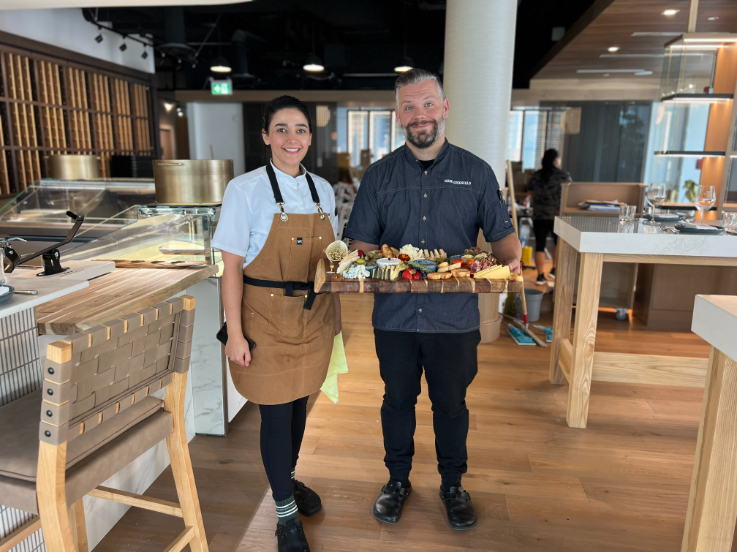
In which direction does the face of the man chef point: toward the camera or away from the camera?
toward the camera

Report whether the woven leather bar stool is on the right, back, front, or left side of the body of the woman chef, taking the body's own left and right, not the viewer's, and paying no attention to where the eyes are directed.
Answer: right

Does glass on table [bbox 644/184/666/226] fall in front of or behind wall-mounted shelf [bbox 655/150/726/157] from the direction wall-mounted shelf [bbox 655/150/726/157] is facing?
in front

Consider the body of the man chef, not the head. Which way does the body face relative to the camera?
toward the camera

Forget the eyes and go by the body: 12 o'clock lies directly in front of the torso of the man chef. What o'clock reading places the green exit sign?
The green exit sign is roughly at 5 o'clock from the man chef.

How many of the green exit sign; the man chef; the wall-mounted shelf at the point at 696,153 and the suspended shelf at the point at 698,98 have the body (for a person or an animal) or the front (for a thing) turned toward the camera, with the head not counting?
4

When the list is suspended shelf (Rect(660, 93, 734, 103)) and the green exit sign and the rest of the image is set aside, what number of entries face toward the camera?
2

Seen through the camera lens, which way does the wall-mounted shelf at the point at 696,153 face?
facing the viewer

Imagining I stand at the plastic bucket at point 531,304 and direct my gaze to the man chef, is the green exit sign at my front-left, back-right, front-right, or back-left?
back-right

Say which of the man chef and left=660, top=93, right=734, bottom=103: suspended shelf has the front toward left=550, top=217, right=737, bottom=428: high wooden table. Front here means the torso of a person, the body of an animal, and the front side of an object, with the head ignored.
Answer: the suspended shelf

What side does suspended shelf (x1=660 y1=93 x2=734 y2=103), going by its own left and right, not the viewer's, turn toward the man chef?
front

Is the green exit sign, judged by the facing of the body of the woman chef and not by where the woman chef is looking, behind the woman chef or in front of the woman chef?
behind

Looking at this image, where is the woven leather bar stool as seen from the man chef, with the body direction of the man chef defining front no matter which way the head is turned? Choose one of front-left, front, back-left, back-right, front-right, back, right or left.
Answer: front-right
